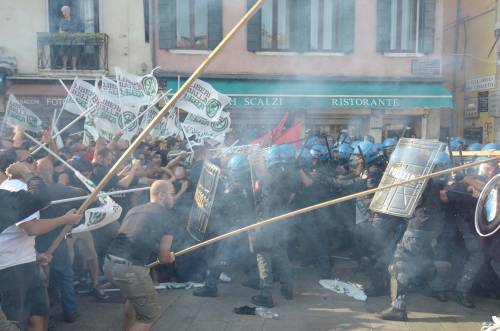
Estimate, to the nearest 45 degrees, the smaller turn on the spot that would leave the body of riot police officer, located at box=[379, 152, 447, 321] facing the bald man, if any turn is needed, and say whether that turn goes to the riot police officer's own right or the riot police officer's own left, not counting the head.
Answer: approximately 45° to the riot police officer's own left

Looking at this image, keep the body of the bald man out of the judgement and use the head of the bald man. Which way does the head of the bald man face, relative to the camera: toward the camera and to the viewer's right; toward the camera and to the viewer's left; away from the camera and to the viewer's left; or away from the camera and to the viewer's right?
away from the camera and to the viewer's right

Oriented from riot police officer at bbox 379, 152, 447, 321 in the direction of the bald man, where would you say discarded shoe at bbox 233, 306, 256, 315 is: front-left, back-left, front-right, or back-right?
front-right

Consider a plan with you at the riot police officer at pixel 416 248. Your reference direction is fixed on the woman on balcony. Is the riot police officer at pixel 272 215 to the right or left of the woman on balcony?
left

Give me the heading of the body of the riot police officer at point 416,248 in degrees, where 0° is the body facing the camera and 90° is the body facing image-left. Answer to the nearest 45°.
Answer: approximately 90°

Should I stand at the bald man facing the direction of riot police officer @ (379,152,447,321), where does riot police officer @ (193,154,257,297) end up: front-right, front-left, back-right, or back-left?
front-left

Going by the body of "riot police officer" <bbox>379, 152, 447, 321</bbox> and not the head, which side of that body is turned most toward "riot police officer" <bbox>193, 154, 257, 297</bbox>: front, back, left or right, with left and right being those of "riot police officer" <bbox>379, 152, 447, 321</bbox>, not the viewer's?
front

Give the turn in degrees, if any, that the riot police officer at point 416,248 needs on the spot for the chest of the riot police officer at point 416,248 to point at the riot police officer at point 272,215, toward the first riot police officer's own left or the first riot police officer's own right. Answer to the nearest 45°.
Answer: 0° — they already face them
